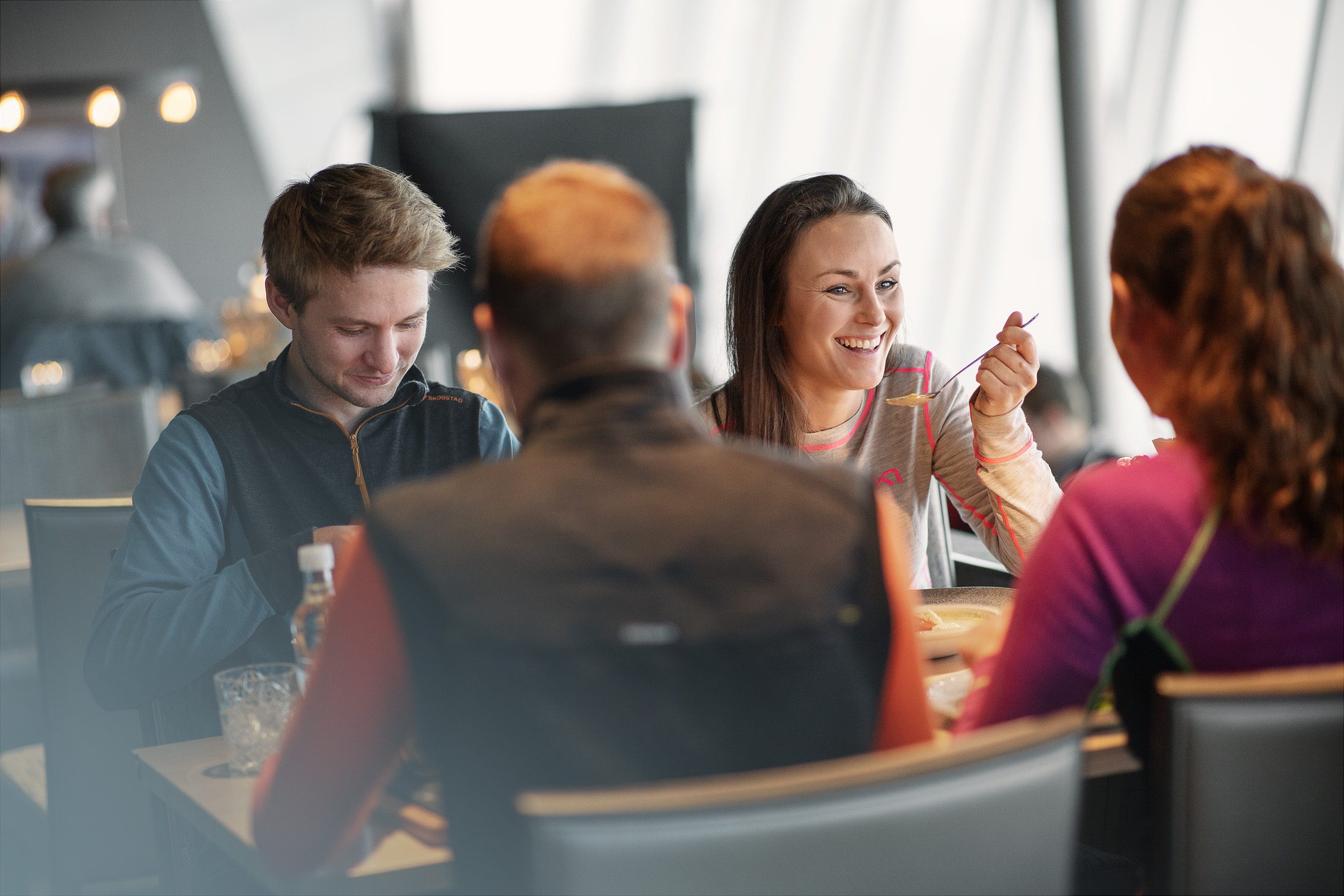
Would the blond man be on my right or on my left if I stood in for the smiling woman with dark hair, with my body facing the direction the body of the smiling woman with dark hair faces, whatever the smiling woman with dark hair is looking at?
on my right

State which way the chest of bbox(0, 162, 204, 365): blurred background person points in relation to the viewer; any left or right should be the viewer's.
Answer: facing away from the viewer

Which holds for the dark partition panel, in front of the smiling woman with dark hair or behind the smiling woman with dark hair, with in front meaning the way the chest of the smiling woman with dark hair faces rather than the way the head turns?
behind

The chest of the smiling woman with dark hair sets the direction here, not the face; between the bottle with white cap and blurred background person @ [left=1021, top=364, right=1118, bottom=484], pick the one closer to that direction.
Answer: the bottle with white cap

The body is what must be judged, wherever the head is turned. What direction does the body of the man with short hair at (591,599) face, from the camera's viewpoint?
away from the camera

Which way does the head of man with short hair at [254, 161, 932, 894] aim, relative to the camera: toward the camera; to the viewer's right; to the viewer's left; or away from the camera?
away from the camera

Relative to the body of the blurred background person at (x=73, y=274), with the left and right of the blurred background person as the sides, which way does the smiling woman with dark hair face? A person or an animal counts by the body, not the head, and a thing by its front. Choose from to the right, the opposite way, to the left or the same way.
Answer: the opposite way

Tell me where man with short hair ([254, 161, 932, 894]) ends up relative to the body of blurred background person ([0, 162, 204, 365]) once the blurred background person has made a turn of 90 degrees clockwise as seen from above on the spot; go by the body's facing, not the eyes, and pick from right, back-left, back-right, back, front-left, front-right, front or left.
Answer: right

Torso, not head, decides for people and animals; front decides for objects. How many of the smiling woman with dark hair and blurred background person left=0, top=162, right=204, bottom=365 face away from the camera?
1

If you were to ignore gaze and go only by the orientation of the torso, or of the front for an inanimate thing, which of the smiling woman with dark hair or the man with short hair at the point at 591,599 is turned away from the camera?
the man with short hair

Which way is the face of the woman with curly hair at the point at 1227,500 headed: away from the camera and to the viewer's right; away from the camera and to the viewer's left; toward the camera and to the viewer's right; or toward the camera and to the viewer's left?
away from the camera and to the viewer's left

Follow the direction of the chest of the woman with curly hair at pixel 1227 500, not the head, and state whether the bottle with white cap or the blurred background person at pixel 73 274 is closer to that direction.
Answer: the blurred background person
